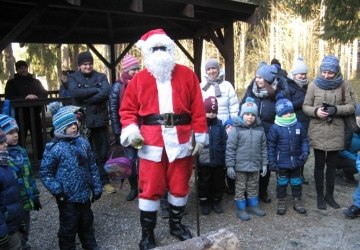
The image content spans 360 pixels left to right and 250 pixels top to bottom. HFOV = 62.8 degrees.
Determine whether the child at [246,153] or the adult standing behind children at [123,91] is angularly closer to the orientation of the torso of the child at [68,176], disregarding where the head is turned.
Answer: the child

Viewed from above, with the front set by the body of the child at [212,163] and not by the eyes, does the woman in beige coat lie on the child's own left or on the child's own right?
on the child's own left

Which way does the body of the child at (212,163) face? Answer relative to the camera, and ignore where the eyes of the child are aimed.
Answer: toward the camera

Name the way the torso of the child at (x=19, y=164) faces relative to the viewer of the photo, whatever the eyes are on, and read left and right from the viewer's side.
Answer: facing the viewer and to the right of the viewer

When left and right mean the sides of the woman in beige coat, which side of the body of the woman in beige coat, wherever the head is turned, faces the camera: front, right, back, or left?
front

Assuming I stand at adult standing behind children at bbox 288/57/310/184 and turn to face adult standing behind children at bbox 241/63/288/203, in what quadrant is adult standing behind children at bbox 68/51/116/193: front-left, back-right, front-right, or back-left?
front-right

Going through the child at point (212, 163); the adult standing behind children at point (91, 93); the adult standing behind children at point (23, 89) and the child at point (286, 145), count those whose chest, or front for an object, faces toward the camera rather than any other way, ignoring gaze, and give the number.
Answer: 4

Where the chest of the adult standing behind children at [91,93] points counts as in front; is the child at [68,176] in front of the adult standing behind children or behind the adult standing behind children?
in front

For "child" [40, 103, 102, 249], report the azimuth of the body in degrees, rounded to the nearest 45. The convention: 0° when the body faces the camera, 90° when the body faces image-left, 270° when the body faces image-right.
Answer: approximately 315°

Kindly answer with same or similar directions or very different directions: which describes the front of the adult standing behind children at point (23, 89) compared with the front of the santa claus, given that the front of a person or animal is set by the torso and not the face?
same or similar directions

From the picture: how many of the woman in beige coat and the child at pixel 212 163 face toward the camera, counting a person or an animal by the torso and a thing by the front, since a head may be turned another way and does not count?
2

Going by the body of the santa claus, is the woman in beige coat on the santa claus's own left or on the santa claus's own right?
on the santa claus's own left

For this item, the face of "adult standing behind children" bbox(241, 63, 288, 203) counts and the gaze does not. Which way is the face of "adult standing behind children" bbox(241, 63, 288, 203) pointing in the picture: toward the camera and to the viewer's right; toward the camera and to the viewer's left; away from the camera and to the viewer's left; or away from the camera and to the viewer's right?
toward the camera and to the viewer's left

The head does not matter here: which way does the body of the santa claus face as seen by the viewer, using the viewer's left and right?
facing the viewer

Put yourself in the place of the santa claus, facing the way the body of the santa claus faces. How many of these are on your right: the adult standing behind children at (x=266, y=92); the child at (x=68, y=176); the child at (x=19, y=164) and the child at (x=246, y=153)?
2

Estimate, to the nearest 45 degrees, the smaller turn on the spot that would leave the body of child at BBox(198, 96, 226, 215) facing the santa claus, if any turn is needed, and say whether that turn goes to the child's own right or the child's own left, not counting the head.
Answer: approximately 45° to the child's own right
